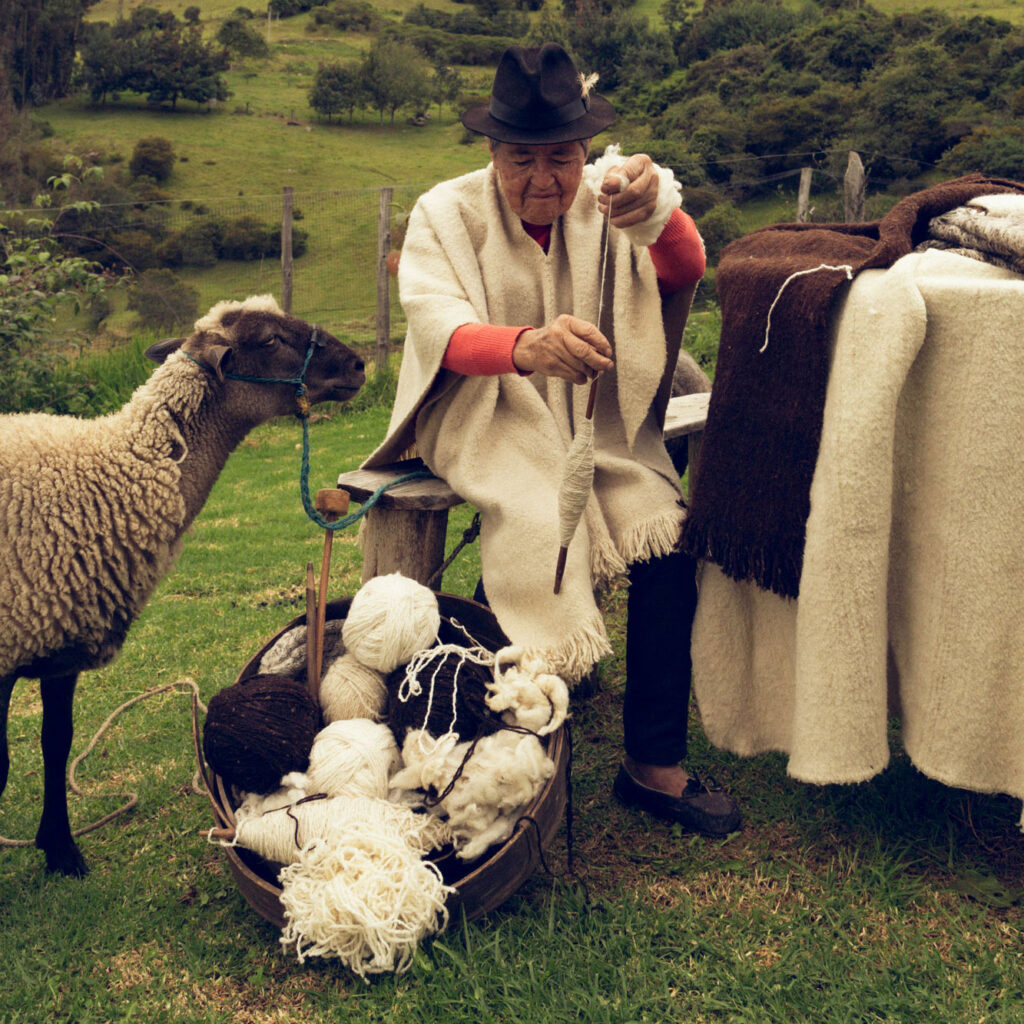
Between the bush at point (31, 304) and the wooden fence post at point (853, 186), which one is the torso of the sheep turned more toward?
the wooden fence post

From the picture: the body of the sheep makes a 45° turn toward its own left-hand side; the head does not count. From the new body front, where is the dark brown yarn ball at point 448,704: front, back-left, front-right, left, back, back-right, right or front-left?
right

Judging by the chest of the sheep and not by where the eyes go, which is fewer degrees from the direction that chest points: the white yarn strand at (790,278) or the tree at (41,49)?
the white yarn strand

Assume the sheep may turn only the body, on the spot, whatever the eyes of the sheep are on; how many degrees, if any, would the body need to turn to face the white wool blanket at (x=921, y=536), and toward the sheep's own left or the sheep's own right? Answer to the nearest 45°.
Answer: approximately 45° to the sheep's own right

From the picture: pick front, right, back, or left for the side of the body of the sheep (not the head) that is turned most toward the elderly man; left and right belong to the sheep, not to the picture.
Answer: front

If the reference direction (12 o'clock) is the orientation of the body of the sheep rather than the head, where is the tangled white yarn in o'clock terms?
The tangled white yarn is roughly at 2 o'clock from the sheep.

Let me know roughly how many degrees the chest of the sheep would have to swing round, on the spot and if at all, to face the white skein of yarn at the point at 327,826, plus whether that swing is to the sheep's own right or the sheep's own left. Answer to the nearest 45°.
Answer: approximately 45° to the sheep's own right

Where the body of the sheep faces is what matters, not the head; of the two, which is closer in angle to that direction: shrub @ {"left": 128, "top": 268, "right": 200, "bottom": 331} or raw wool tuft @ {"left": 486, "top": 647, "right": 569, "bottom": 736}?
the raw wool tuft

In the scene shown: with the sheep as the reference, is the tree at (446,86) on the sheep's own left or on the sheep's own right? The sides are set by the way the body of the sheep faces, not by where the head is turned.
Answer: on the sheep's own left

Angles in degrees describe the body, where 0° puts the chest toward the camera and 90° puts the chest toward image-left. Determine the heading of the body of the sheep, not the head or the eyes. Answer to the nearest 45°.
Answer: approximately 270°

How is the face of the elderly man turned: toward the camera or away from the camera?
toward the camera

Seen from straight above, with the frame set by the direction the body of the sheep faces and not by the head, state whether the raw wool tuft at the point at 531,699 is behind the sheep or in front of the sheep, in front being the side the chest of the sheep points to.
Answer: in front
